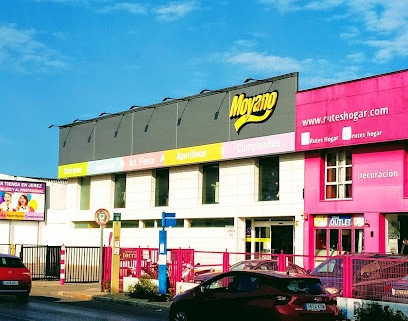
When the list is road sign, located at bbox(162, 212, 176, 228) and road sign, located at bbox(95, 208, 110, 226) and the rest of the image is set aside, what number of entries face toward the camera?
2

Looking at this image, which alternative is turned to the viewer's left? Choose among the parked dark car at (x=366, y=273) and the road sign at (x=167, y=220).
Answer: the parked dark car

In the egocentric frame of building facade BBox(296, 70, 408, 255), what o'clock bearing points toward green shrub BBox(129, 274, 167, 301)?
The green shrub is roughly at 12 o'clock from the building facade.

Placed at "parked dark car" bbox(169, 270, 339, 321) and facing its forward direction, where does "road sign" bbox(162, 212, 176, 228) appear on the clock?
The road sign is roughly at 1 o'clock from the parked dark car.

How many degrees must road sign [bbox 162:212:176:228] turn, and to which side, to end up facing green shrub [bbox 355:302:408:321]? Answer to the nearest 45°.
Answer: approximately 45° to its left

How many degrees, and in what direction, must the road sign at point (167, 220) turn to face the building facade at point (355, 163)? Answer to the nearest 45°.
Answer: approximately 135° to its left

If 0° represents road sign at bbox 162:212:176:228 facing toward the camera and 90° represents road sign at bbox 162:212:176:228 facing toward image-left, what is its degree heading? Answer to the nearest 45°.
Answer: approximately 0°

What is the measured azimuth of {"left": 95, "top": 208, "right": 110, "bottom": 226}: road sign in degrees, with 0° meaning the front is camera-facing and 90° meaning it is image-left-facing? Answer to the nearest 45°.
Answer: approximately 0°

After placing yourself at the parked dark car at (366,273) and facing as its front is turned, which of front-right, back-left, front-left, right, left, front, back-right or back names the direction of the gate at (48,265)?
front-right
